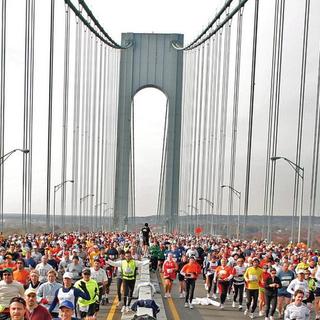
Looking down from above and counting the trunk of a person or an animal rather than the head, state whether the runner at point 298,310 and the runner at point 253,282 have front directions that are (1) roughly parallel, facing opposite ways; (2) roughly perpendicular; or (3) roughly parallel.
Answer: roughly parallel

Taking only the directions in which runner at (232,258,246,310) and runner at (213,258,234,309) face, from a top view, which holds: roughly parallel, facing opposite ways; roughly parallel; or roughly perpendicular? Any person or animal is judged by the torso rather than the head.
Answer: roughly parallel

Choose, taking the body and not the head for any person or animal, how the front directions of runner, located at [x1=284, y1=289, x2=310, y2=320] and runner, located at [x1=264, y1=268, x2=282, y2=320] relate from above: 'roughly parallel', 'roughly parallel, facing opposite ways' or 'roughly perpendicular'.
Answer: roughly parallel

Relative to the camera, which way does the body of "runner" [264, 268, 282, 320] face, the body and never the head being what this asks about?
toward the camera

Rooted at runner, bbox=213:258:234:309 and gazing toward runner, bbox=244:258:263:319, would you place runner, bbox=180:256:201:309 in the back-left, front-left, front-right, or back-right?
back-right

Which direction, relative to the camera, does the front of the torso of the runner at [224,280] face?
toward the camera

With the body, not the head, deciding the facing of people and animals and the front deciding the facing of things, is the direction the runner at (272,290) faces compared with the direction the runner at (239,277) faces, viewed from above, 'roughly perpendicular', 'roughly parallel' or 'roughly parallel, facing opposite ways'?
roughly parallel

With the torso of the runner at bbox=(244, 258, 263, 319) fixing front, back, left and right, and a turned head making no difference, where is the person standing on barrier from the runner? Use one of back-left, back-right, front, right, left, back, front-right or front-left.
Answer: right

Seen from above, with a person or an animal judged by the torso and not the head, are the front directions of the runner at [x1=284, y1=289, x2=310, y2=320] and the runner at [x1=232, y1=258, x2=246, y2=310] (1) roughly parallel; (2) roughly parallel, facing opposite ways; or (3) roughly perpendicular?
roughly parallel

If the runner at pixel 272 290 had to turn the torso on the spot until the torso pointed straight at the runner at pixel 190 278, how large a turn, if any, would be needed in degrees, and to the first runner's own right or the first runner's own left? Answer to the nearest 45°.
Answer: approximately 135° to the first runner's own right

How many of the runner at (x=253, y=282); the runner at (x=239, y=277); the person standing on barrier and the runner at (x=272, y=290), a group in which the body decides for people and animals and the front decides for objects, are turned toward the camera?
4

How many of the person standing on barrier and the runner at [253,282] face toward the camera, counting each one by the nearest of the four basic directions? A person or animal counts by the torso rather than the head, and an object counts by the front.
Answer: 2

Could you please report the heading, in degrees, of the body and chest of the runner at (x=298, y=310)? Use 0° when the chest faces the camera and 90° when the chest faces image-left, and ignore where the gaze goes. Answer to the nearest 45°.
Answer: approximately 0°

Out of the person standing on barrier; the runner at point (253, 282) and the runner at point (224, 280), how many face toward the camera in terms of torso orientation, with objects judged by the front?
3

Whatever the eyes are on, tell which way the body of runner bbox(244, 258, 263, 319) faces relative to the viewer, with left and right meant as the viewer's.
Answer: facing the viewer

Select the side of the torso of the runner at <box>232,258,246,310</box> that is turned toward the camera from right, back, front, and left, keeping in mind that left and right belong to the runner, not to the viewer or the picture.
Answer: front
